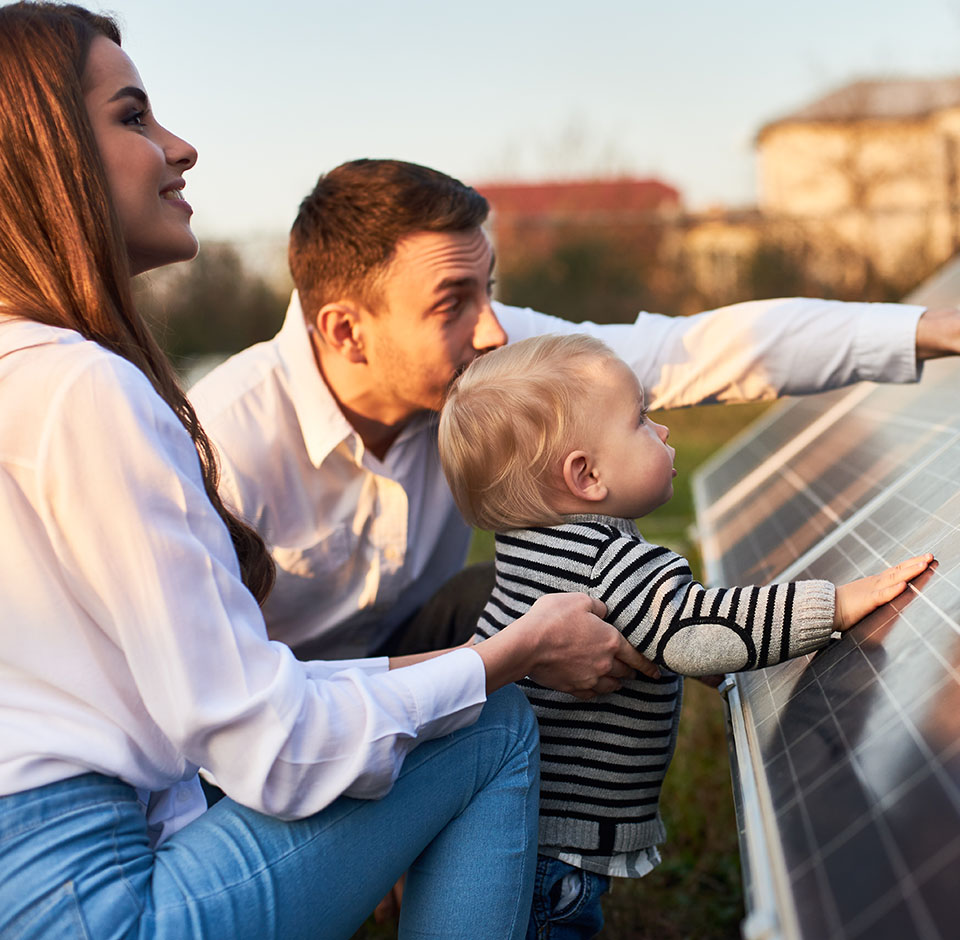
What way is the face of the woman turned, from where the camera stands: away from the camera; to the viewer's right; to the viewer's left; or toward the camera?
to the viewer's right

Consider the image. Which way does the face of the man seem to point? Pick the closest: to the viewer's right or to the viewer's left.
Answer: to the viewer's right

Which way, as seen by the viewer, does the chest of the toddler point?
to the viewer's right

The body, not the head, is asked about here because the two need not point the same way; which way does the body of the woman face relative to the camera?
to the viewer's right

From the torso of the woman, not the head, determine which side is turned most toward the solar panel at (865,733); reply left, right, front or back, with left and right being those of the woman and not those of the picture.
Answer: front
